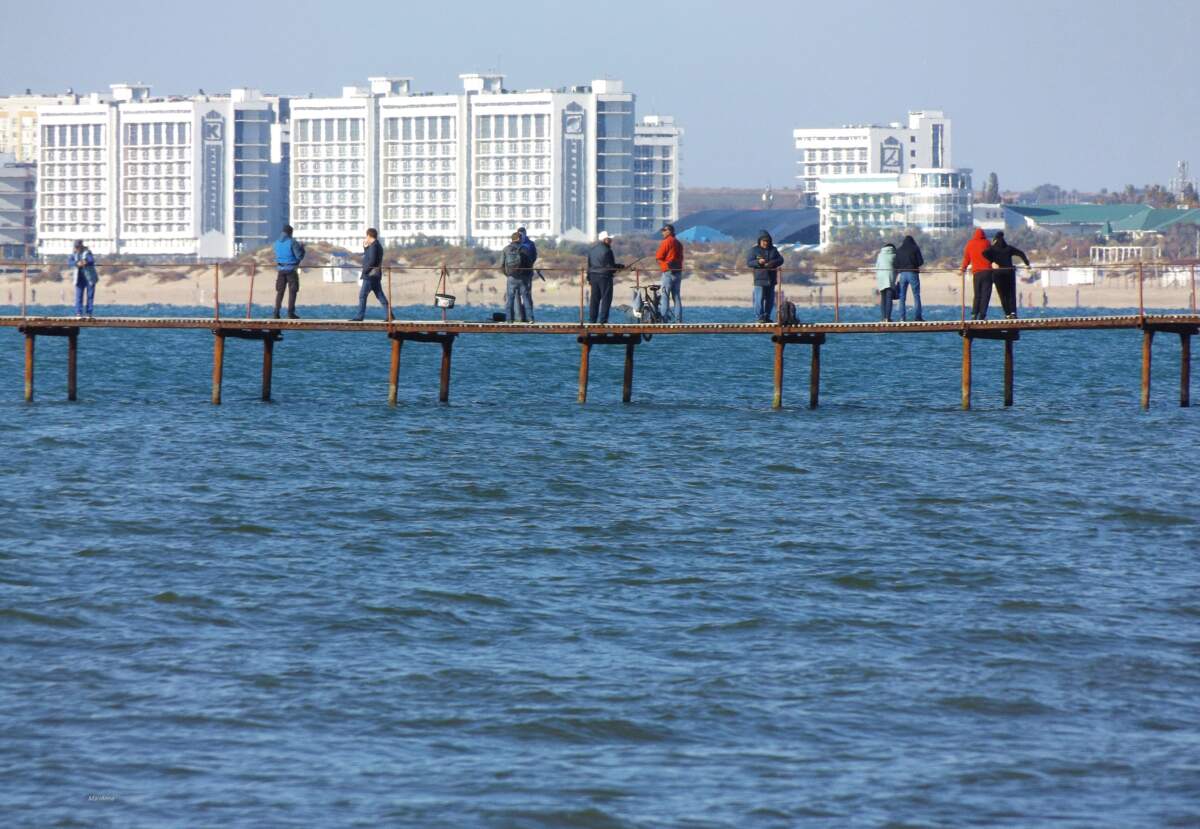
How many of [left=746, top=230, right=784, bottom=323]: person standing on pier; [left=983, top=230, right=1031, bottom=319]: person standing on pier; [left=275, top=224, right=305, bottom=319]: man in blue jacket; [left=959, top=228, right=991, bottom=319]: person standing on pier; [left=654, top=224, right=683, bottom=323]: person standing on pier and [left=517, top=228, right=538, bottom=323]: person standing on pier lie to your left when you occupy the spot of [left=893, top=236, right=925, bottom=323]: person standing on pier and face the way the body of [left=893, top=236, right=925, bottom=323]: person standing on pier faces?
4

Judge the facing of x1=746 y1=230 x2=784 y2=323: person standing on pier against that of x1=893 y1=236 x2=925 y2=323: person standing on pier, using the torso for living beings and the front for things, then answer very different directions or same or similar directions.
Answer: very different directions

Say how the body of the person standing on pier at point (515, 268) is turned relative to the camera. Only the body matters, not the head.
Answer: away from the camera

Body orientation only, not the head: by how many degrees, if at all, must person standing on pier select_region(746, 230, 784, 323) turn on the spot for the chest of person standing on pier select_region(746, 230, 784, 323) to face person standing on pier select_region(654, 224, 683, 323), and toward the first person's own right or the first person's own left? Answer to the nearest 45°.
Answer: approximately 90° to the first person's own right

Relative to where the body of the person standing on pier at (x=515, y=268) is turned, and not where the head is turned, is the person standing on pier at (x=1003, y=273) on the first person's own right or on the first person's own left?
on the first person's own right

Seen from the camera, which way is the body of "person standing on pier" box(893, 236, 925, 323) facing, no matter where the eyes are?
away from the camera

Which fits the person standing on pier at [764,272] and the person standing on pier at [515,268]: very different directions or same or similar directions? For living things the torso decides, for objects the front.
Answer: very different directions
